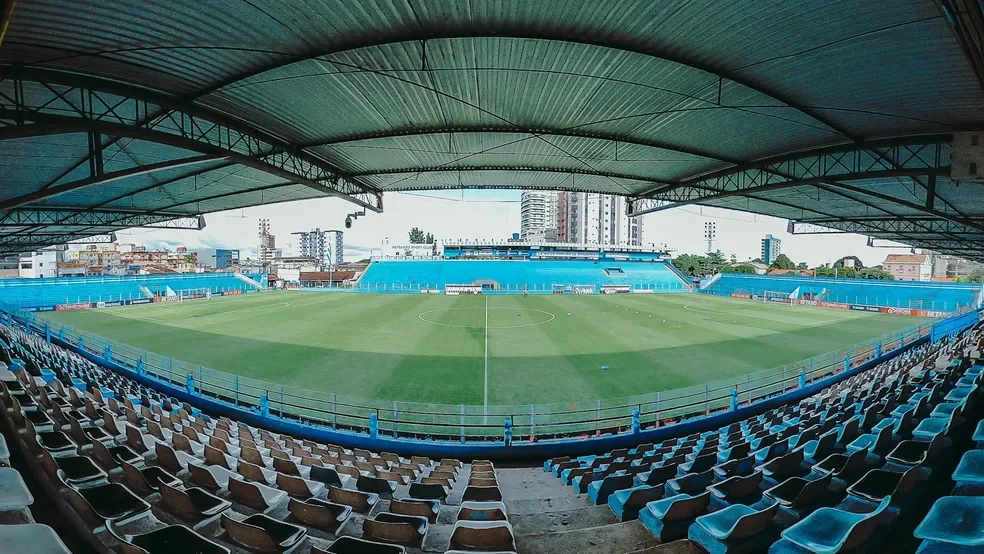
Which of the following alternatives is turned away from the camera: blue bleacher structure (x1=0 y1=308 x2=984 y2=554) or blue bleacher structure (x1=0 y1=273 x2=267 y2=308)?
blue bleacher structure (x1=0 y1=308 x2=984 y2=554)

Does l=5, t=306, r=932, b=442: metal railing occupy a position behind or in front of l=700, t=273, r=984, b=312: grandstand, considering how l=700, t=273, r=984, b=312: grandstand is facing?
in front

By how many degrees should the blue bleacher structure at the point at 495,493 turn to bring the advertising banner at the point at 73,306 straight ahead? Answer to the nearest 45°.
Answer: approximately 45° to its left

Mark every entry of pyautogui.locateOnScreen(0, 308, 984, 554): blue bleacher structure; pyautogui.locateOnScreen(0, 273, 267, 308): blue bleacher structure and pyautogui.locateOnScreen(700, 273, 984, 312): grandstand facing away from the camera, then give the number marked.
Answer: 1

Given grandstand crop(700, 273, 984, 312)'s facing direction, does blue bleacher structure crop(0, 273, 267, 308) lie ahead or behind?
ahead

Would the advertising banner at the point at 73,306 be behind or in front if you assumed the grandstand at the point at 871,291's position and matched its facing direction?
in front

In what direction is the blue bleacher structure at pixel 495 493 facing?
away from the camera

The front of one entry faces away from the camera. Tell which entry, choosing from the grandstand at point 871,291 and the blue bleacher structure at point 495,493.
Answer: the blue bleacher structure

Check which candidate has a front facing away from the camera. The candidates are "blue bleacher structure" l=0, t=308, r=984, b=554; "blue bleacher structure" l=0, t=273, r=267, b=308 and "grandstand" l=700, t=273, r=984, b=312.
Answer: "blue bleacher structure" l=0, t=308, r=984, b=554

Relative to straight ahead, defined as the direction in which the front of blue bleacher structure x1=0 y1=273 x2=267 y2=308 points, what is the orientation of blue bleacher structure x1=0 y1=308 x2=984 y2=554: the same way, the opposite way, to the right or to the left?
to the left
